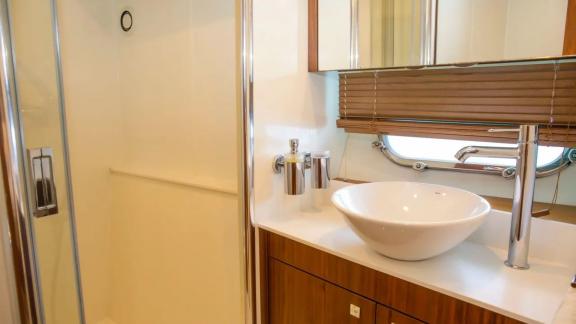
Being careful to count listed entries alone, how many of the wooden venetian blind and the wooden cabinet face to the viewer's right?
0

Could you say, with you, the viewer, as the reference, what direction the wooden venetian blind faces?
facing the viewer and to the left of the viewer

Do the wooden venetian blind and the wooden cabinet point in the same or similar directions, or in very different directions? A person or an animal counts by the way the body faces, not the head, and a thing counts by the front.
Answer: same or similar directions
